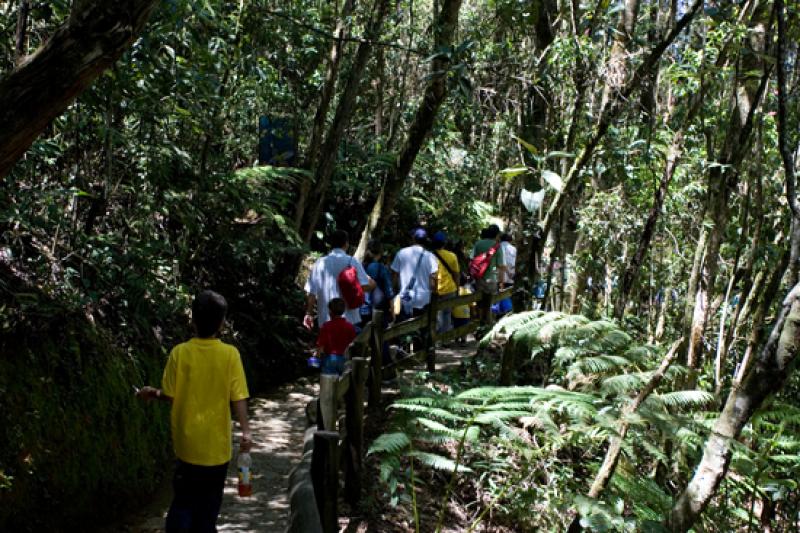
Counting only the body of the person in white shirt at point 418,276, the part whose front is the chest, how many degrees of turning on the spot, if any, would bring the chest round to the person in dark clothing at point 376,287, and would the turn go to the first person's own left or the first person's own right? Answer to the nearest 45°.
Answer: approximately 135° to the first person's own left

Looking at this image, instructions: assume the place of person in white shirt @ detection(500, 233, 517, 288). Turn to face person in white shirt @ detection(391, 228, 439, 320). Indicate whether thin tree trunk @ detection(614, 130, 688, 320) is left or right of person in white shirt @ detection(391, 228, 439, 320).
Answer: left

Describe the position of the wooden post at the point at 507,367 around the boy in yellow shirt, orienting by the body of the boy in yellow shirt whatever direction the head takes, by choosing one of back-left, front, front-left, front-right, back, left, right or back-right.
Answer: front-right

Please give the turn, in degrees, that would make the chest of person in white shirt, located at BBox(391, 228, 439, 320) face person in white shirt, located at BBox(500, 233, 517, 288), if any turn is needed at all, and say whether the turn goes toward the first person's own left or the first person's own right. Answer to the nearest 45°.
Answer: approximately 45° to the first person's own right

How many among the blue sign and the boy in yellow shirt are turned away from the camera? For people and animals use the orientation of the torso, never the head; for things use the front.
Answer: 1

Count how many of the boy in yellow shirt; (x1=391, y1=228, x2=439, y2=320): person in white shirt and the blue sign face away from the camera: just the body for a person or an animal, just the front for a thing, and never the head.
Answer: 2

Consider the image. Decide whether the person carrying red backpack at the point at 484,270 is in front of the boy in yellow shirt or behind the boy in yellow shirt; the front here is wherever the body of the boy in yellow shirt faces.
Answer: in front

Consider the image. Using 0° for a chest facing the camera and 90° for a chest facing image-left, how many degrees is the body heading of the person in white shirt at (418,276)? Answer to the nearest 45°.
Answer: approximately 180°

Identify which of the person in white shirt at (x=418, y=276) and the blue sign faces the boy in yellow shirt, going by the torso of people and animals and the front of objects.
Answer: the blue sign

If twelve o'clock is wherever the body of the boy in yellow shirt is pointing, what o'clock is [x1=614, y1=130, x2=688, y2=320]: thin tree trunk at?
The thin tree trunk is roughly at 2 o'clock from the boy in yellow shirt.

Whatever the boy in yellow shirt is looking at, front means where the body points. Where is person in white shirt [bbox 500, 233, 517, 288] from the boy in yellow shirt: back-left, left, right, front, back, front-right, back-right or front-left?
front-right

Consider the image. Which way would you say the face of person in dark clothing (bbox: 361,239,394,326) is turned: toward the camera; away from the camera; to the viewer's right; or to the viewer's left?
away from the camera

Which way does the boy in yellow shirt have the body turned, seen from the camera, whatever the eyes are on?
away from the camera

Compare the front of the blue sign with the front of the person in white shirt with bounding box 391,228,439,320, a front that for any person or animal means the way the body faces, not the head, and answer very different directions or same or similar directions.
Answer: very different directions

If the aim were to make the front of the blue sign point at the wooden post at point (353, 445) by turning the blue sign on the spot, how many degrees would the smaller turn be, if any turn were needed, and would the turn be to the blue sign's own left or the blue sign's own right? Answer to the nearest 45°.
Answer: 0° — it already faces it
